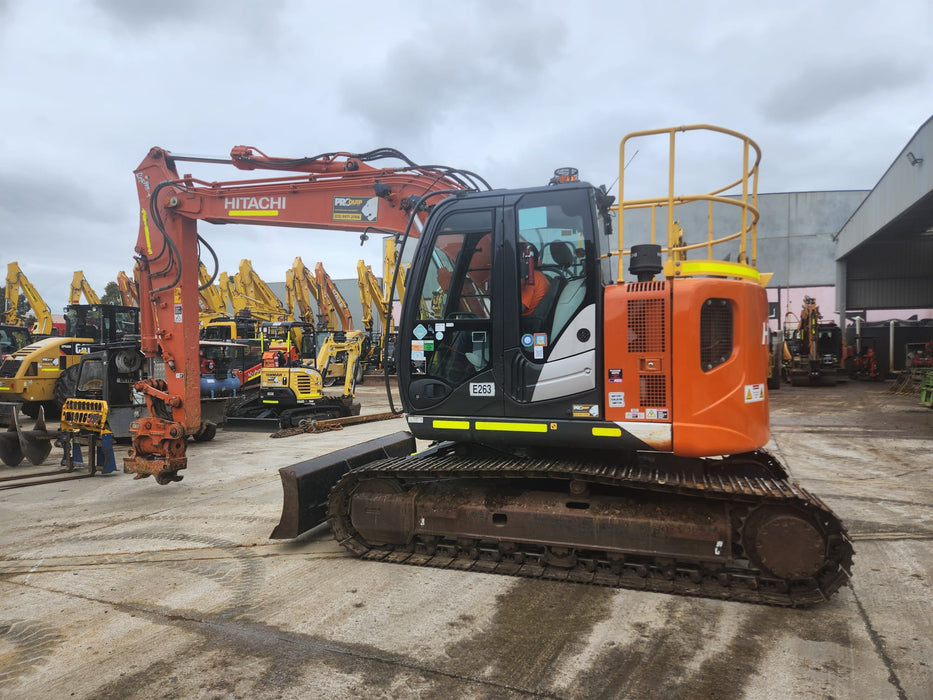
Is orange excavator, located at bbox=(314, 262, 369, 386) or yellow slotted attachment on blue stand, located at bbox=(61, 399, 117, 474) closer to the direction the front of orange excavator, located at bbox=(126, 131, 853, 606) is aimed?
the yellow slotted attachment on blue stand

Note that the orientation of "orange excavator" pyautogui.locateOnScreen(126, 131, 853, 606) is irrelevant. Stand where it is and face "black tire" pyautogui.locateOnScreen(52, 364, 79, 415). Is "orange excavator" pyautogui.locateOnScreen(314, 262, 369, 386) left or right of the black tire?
right

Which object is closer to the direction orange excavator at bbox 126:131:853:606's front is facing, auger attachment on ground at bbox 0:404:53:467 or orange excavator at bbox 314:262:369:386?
the auger attachment on ground

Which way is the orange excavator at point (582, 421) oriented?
to the viewer's left

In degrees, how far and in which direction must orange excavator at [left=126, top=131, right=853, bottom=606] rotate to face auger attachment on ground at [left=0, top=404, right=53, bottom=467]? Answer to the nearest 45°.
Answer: approximately 45° to its right

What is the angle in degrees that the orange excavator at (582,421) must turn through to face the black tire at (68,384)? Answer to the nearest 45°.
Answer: approximately 45° to its right
